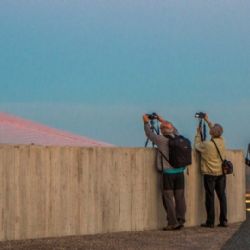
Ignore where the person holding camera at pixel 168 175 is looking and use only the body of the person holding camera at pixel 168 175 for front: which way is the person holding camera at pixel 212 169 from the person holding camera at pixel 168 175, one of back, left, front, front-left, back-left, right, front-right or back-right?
right

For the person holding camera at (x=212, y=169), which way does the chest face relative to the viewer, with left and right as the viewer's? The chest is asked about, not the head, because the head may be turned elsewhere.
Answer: facing away from the viewer and to the left of the viewer

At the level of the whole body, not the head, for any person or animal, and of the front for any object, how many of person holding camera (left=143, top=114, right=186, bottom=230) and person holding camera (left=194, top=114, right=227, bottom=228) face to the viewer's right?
0

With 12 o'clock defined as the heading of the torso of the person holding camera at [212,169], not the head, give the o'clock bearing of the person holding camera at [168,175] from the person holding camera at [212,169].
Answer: the person holding camera at [168,175] is roughly at 9 o'clock from the person holding camera at [212,169].

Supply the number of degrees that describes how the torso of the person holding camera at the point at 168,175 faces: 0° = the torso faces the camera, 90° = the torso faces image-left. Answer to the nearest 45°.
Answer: approximately 135°
